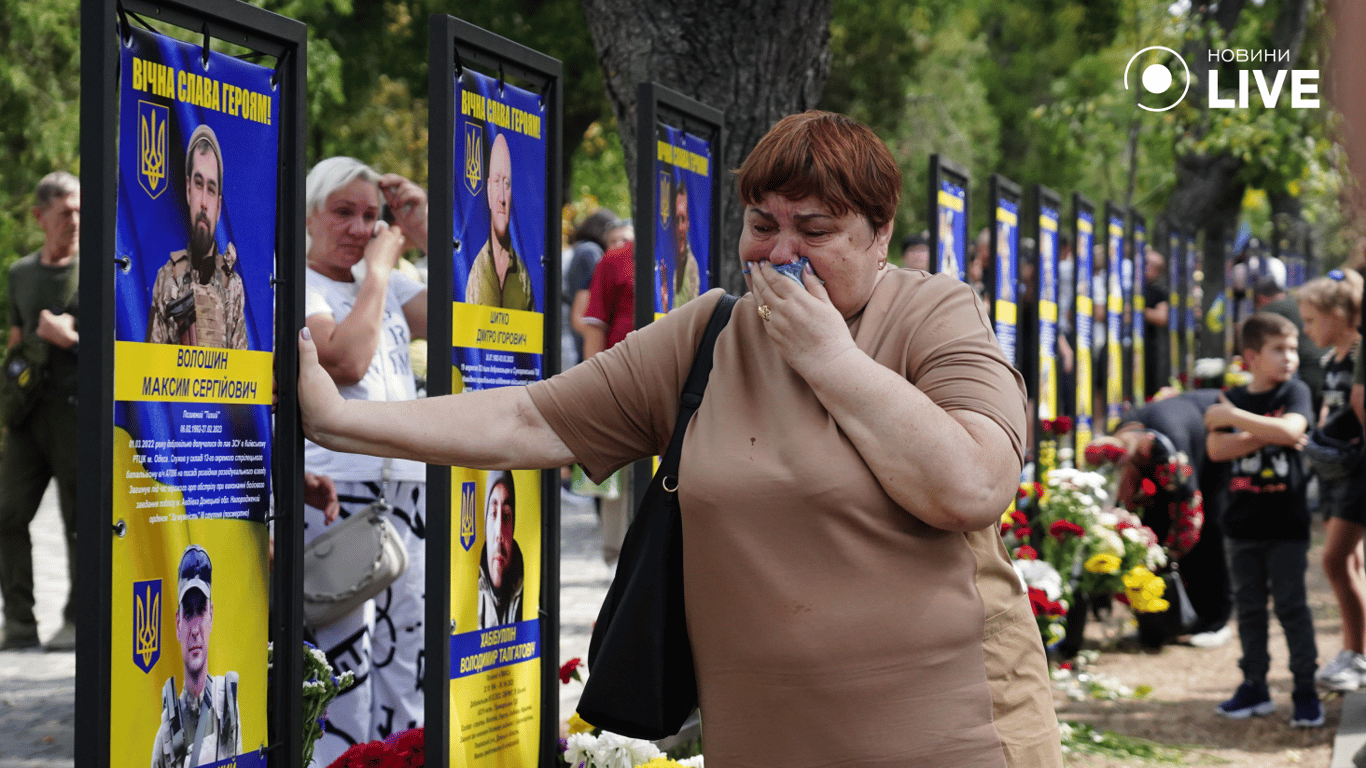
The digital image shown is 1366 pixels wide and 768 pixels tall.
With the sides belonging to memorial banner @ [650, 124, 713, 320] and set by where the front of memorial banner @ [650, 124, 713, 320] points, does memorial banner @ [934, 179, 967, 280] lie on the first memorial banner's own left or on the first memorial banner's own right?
on the first memorial banner's own left

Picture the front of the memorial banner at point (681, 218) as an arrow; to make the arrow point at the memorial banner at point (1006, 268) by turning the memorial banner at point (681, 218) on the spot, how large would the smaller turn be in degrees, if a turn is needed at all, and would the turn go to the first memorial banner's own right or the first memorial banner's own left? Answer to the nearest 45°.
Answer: approximately 90° to the first memorial banner's own left

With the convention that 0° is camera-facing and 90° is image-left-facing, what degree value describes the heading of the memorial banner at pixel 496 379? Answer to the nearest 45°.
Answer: approximately 315°

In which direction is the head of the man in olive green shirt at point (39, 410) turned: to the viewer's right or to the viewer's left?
to the viewer's right

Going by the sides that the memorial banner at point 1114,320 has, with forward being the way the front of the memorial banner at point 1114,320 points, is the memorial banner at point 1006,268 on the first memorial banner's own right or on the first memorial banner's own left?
on the first memorial banner's own right

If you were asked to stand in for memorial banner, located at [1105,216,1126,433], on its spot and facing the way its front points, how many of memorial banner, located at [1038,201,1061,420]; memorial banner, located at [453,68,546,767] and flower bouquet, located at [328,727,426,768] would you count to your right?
3
